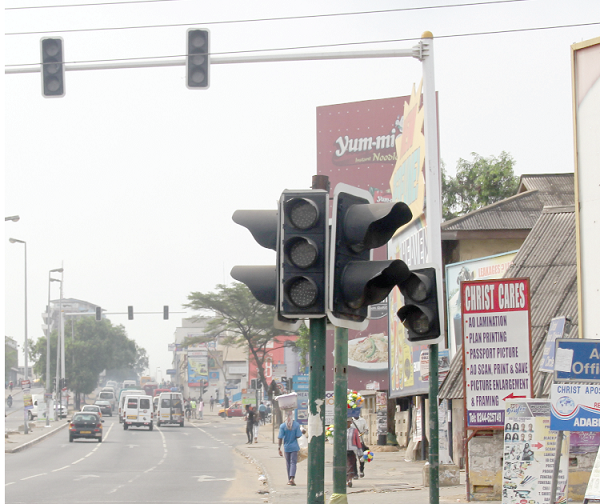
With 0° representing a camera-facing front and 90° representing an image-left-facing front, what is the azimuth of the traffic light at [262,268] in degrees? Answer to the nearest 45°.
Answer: approximately 90°

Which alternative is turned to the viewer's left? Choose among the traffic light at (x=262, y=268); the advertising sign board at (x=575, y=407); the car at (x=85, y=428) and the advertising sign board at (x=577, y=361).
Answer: the traffic light

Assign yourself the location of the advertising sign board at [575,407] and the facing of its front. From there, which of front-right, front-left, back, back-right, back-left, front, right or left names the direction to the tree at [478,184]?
back

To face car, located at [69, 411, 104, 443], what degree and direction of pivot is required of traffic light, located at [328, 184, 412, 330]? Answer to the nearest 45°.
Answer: approximately 135° to its left

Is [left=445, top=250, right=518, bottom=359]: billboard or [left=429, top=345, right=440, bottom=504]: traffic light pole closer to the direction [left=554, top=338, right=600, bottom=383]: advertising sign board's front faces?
the traffic light pole

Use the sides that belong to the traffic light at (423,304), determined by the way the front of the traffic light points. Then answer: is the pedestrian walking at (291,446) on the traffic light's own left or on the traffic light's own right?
on the traffic light's own right

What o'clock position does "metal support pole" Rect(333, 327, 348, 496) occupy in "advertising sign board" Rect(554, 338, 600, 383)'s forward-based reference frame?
The metal support pole is roughly at 2 o'clock from the advertising sign board.
